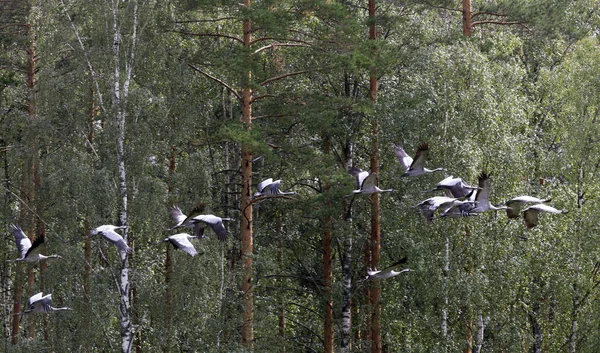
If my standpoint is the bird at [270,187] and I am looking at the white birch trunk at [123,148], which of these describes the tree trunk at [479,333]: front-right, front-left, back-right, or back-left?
back-right

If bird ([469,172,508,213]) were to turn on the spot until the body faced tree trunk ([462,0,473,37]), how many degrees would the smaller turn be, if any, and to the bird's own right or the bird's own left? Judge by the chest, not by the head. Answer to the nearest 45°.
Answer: approximately 90° to the bird's own left

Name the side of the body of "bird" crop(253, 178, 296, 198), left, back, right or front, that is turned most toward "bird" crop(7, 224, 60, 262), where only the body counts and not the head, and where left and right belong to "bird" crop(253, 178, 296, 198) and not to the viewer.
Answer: back

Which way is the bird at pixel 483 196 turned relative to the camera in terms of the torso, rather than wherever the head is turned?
to the viewer's right

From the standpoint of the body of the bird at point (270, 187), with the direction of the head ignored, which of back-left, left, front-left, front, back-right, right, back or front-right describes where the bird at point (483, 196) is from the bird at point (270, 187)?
front-right

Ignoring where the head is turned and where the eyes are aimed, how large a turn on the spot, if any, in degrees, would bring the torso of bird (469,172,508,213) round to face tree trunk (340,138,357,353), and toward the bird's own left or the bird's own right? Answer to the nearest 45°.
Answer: approximately 135° to the bird's own left

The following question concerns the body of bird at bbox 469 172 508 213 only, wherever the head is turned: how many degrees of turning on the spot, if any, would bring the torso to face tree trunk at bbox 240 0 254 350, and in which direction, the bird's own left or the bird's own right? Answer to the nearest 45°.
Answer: approximately 135° to the bird's own left

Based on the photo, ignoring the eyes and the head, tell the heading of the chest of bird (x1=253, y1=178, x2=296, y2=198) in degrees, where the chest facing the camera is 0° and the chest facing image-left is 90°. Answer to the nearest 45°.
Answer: approximately 270°

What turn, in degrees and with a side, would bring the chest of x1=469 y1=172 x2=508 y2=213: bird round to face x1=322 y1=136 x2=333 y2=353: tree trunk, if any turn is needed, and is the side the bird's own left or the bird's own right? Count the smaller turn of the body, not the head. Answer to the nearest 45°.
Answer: approximately 135° to the bird's own left
